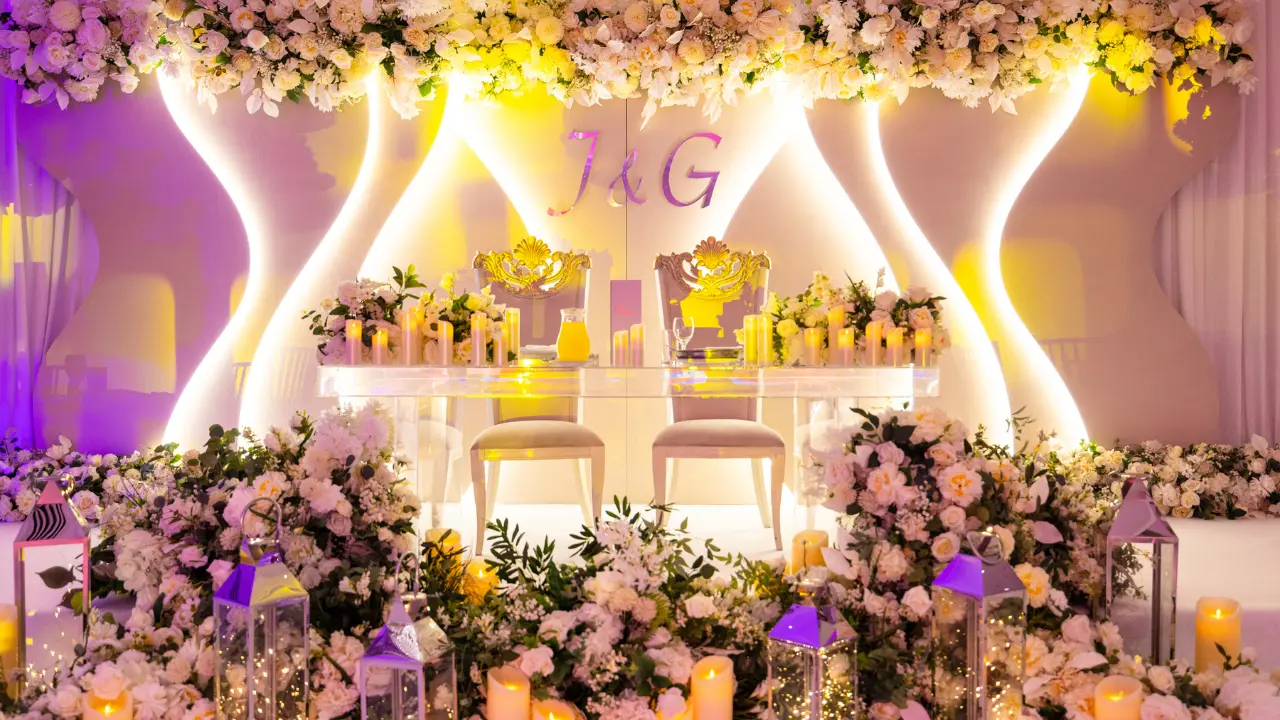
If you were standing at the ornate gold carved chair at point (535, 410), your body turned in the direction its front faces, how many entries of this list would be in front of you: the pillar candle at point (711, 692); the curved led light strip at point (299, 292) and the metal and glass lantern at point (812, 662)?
2

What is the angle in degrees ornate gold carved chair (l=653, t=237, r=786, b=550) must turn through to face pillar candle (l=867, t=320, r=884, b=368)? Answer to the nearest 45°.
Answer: approximately 45° to its left

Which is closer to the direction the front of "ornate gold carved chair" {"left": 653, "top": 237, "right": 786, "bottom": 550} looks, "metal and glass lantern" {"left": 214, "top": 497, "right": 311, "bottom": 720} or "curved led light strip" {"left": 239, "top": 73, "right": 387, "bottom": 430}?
the metal and glass lantern

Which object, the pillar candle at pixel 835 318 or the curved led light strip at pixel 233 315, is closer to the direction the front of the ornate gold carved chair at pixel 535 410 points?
the pillar candle

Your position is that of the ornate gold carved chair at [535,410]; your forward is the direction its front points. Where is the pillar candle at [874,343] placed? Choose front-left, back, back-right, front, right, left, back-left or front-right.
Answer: front-left

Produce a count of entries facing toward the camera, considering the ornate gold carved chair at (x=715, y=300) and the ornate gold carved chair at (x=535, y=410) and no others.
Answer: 2

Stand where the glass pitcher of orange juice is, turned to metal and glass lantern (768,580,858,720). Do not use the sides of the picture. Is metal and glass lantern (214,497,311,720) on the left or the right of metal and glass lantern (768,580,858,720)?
right

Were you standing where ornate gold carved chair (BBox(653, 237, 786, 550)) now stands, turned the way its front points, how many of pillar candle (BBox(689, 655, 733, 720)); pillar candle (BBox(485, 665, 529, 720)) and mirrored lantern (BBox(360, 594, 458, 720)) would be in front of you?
3

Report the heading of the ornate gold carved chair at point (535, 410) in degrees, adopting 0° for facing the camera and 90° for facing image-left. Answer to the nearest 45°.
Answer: approximately 0°

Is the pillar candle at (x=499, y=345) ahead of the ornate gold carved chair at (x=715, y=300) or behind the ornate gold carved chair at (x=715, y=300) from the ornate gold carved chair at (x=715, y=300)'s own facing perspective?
ahead

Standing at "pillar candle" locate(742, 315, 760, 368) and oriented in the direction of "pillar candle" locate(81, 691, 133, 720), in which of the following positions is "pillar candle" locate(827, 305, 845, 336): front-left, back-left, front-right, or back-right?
back-left

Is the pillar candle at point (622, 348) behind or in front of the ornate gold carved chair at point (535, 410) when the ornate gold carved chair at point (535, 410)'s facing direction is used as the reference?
in front

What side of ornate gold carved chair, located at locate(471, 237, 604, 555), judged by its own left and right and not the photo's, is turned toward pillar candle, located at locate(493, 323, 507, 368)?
front
